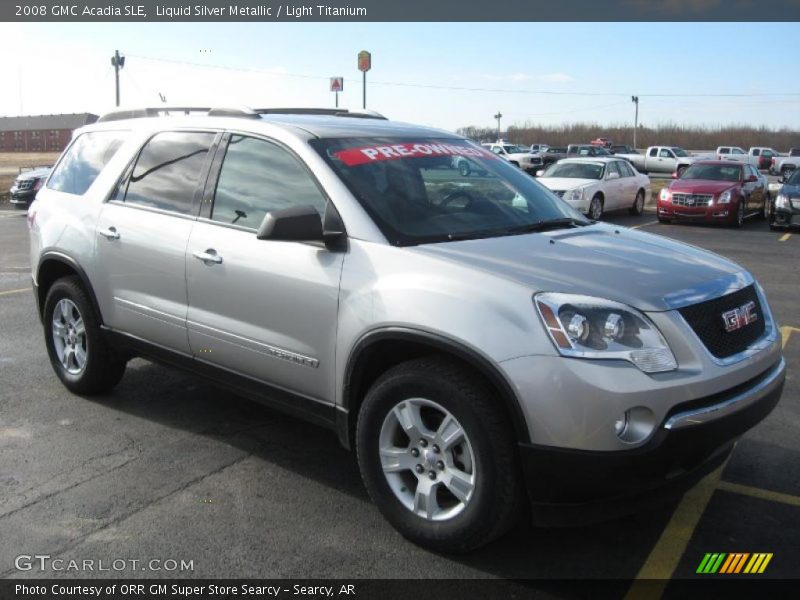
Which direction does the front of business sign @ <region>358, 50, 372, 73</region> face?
toward the camera

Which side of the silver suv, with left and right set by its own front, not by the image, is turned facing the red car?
left

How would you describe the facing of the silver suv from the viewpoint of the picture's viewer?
facing the viewer and to the right of the viewer

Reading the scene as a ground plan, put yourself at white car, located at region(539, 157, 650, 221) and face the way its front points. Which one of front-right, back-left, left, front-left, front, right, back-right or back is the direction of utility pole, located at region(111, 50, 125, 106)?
right

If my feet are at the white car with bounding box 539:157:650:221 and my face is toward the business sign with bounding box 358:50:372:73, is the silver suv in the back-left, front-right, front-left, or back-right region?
back-left

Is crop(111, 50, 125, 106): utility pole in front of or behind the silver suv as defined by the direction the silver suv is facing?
behind

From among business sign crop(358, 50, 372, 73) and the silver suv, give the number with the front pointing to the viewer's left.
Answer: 0

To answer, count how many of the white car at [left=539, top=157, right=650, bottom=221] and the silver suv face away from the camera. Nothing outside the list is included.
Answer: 0

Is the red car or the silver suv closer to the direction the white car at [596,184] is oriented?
the silver suv

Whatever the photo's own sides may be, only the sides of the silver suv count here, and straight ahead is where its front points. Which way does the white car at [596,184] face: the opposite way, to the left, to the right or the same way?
to the right

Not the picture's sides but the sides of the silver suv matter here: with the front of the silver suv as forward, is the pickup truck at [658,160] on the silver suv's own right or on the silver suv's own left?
on the silver suv's own left

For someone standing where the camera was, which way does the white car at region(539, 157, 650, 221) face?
facing the viewer and to the left of the viewer

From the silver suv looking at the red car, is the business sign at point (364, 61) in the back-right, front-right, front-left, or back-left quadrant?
front-left

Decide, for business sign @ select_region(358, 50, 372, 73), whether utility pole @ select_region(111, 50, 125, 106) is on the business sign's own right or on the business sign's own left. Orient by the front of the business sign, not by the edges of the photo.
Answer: on the business sign's own right

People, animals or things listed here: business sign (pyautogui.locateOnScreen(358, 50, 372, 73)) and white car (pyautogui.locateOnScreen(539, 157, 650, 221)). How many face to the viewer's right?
0

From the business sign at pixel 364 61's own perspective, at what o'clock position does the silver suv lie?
The silver suv is roughly at 12 o'clock from the business sign.

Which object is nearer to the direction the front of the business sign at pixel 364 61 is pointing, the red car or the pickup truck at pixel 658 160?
the red car
